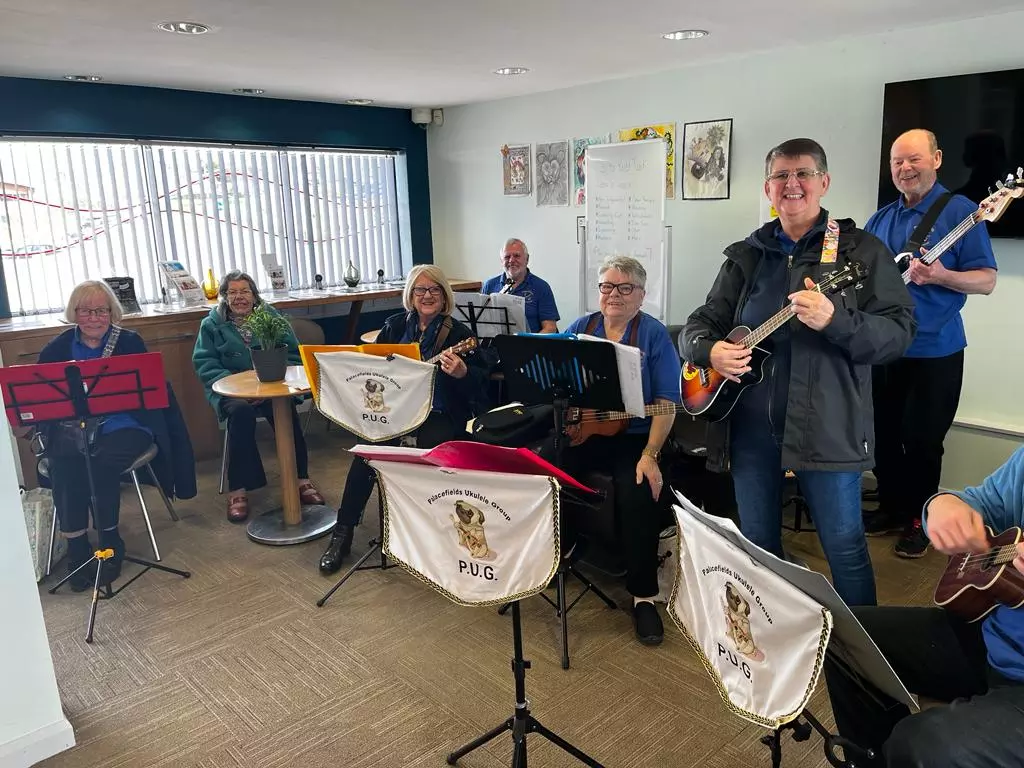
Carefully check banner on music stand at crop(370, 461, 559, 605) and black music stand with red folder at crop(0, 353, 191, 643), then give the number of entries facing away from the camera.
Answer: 1

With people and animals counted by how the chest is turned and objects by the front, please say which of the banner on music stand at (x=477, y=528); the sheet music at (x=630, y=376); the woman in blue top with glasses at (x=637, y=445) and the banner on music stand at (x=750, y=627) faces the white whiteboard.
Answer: the sheet music

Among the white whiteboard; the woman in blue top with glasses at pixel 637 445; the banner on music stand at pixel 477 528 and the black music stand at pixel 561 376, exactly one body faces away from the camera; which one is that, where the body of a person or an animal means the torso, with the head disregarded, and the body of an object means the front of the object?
the black music stand

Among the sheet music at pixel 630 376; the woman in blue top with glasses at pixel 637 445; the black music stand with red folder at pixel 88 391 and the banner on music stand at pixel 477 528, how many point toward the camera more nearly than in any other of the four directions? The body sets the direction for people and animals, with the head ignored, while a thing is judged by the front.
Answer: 2

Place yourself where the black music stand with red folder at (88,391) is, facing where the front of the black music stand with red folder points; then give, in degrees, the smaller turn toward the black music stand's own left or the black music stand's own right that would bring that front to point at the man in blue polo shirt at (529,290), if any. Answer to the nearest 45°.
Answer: approximately 90° to the black music stand's own right

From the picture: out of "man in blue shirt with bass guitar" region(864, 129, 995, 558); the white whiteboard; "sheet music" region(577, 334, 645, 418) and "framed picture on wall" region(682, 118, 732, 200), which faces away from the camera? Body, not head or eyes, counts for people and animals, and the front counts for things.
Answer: the sheet music

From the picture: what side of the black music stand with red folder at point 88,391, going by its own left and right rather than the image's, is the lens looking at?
back

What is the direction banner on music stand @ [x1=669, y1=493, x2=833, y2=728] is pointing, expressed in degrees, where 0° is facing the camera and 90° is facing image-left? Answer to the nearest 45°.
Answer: approximately 45°

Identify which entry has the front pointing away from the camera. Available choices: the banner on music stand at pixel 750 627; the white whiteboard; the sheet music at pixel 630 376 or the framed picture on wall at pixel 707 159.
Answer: the sheet music

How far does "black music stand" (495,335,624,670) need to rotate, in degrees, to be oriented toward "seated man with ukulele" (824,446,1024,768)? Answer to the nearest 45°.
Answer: approximately 135° to its right

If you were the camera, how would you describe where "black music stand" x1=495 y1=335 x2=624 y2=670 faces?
facing away from the viewer

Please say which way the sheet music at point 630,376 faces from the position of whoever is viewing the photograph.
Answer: facing away from the viewer

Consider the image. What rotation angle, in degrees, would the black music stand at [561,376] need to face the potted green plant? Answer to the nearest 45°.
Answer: approximately 45° to its left
